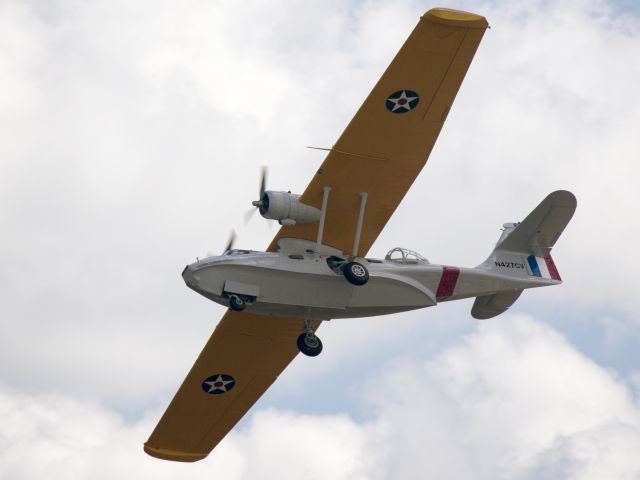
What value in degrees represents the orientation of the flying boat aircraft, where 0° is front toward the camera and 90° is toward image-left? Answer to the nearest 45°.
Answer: approximately 45°
